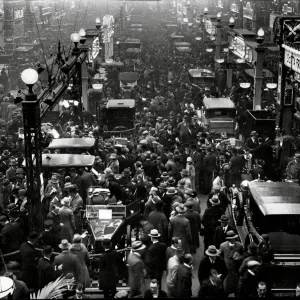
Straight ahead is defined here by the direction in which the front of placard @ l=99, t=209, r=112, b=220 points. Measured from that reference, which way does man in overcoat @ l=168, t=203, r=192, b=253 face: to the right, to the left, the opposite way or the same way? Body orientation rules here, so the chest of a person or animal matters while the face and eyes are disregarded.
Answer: the opposite way

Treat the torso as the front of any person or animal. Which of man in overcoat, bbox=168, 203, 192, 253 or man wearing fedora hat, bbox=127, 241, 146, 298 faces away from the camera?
the man in overcoat

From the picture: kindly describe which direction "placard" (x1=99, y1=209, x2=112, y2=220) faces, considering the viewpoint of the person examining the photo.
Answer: facing the viewer

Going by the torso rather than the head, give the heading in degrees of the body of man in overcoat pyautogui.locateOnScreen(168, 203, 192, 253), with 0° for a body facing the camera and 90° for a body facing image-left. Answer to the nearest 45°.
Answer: approximately 180°

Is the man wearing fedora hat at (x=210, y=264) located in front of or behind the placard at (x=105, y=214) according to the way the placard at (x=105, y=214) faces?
in front

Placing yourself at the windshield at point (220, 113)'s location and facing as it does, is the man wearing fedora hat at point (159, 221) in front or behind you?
in front
